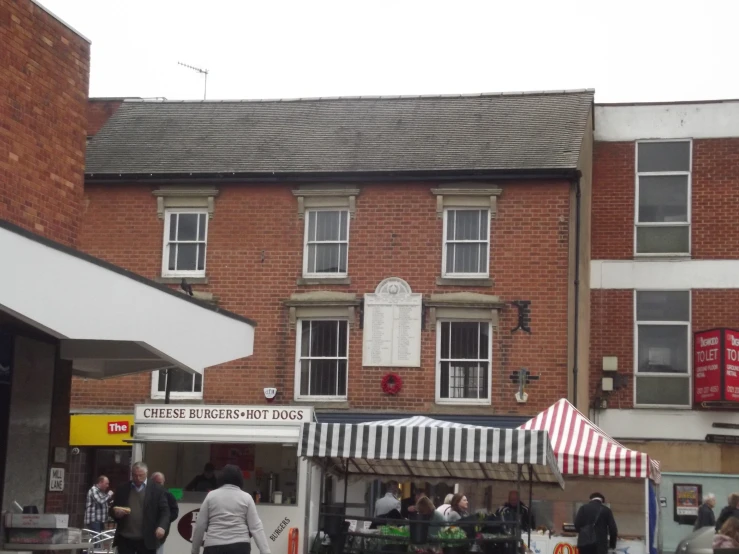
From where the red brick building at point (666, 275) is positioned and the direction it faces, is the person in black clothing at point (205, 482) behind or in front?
in front

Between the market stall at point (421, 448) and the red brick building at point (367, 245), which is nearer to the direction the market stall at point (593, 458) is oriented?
the market stall

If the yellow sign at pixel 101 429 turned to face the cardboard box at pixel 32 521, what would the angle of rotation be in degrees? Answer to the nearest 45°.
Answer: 0° — it already faces it

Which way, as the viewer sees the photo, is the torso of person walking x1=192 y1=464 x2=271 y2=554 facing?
away from the camera

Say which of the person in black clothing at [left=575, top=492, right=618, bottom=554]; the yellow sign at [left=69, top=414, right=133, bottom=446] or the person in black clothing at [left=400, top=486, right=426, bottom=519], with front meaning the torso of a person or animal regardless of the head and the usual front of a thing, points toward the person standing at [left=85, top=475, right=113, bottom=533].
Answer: the yellow sign

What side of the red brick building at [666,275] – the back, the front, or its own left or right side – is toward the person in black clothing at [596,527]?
front

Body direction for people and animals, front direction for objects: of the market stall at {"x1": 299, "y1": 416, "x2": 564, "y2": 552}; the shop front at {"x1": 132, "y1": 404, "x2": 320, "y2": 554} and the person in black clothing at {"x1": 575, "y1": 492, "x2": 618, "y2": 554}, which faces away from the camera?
the person in black clothing
